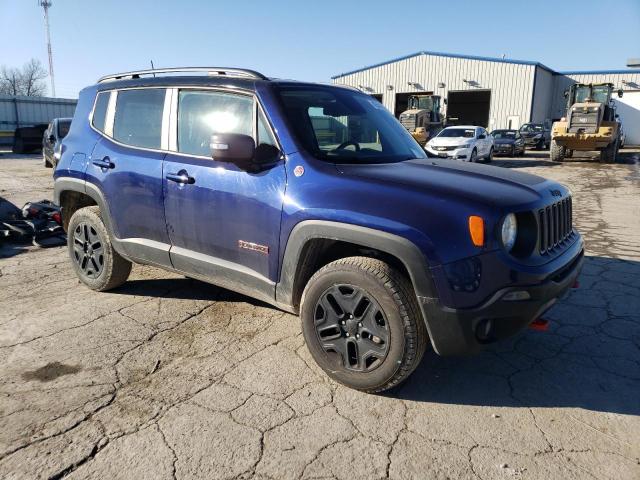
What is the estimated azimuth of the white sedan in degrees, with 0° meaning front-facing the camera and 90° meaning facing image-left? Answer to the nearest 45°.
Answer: approximately 45°

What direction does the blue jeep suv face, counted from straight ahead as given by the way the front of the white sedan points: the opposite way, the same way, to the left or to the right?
to the left

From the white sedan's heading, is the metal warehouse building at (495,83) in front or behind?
behind

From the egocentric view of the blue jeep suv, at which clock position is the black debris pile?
The black debris pile is roughly at 6 o'clock from the blue jeep suv.

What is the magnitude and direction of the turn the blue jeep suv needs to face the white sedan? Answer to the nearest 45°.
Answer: approximately 135° to its left

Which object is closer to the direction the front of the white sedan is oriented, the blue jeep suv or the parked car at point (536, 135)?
the blue jeep suv
